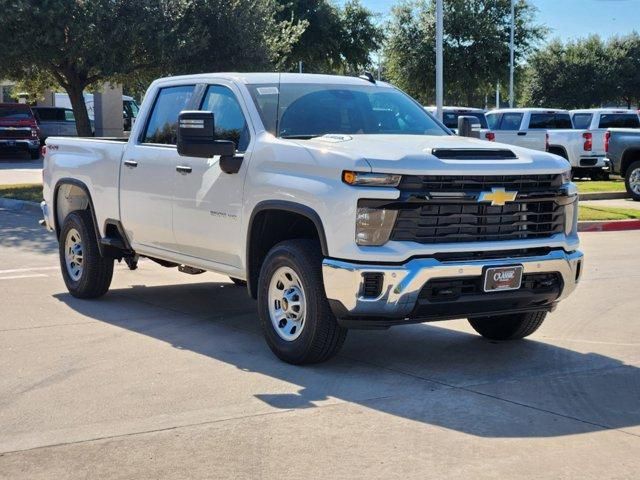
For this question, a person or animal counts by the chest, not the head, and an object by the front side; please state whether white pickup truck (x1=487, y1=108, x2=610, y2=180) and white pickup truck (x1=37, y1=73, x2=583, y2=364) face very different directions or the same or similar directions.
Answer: very different directions

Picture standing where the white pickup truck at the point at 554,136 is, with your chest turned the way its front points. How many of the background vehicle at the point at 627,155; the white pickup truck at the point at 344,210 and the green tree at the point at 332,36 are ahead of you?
1

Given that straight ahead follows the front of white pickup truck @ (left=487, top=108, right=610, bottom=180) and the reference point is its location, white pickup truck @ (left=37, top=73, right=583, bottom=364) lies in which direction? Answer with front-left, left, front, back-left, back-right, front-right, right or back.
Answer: back-left

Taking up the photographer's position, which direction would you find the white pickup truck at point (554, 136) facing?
facing away from the viewer and to the left of the viewer

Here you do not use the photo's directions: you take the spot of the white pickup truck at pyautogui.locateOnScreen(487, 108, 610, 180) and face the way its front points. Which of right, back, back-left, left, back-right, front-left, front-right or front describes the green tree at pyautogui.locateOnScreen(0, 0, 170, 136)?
left

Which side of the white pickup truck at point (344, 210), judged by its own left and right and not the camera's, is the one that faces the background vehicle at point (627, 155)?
left

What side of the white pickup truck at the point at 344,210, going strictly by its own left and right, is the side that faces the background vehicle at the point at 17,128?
back

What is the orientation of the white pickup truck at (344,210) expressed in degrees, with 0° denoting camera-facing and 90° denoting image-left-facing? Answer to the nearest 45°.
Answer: approximately 315°

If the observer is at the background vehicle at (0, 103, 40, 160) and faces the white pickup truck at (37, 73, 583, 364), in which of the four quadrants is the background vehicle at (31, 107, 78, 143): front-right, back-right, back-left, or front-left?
back-left

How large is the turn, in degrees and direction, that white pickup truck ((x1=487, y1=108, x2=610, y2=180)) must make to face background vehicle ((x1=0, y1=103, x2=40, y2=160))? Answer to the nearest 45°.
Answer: approximately 45° to its left

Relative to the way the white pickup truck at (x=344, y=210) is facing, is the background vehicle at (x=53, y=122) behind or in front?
behind
